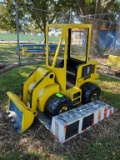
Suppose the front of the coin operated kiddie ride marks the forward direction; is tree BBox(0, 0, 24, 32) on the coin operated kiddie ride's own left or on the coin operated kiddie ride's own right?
on the coin operated kiddie ride's own right

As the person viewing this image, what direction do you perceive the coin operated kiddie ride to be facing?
facing the viewer and to the left of the viewer

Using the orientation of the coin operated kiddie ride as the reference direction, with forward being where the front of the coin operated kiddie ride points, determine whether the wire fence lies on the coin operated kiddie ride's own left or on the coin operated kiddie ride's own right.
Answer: on the coin operated kiddie ride's own right
